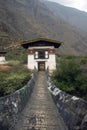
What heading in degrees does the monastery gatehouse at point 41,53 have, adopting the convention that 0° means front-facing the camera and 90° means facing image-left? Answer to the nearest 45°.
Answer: approximately 0°
